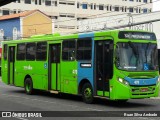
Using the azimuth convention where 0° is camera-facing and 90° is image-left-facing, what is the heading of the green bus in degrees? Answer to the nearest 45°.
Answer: approximately 315°
